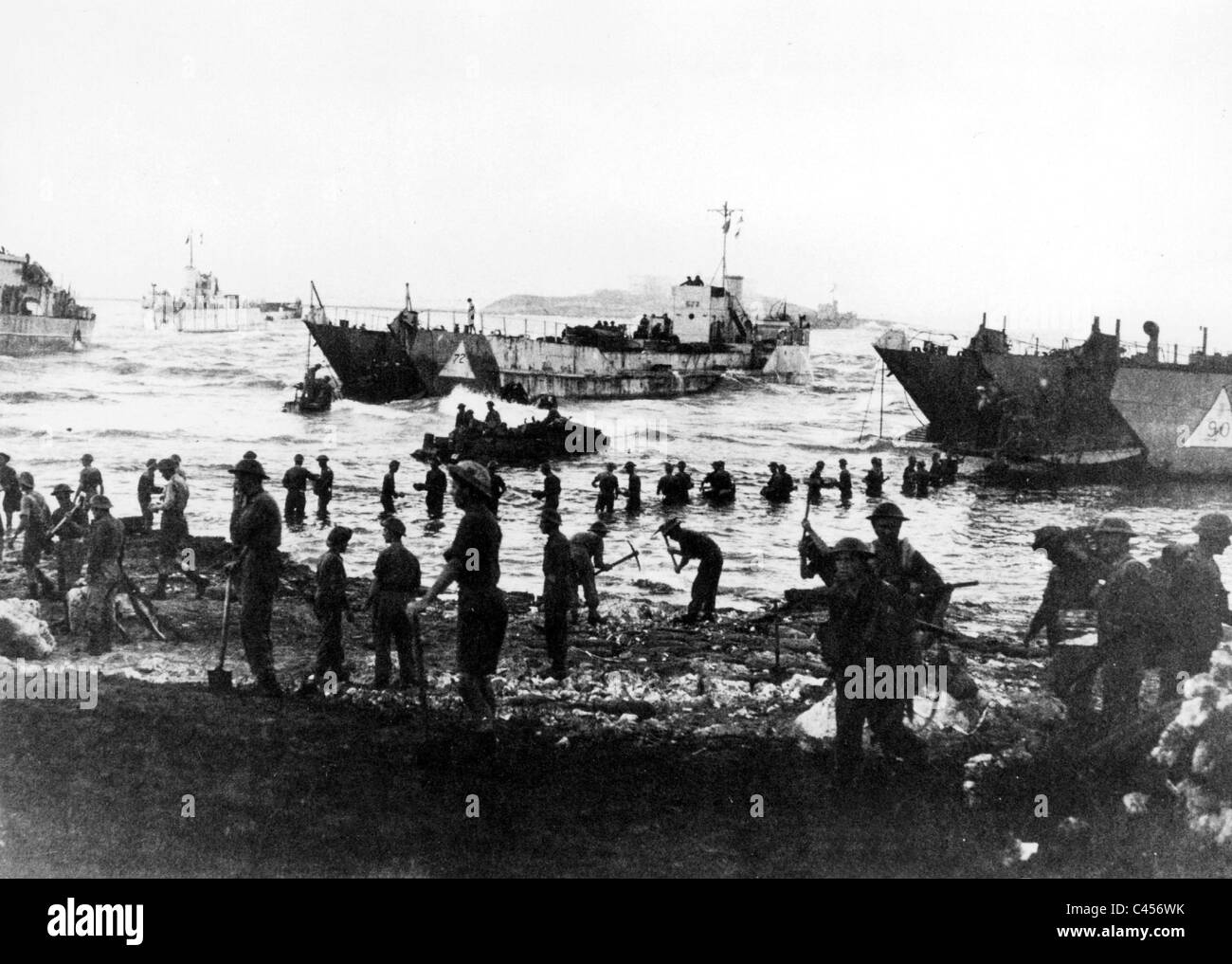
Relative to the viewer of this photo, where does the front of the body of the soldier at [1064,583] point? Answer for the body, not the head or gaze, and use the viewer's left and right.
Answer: facing to the left of the viewer

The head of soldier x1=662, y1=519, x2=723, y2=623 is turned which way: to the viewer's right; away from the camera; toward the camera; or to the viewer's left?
to the viewer's left

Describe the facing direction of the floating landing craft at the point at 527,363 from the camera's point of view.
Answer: facing to the left of the viewer

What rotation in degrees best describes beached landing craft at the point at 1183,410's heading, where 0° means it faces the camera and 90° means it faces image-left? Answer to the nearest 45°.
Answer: approximately 90°

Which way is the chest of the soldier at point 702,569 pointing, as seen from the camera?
to the viewer's left
